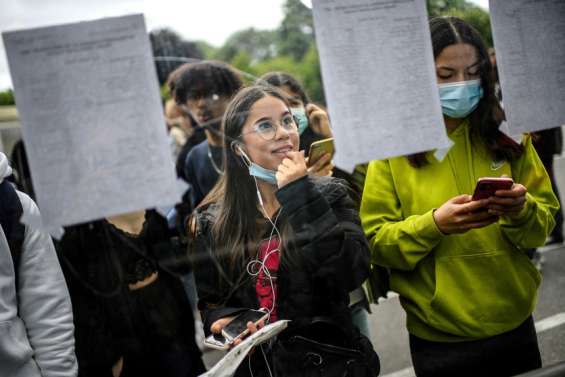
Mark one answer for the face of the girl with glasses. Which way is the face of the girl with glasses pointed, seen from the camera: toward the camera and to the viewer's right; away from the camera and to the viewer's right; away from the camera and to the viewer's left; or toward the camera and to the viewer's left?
toward the camera and to the viewer's right

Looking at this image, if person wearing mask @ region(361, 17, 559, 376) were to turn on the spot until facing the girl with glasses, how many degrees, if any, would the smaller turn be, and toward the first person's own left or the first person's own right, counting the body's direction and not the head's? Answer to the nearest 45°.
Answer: approximately 45° to the first person's own right

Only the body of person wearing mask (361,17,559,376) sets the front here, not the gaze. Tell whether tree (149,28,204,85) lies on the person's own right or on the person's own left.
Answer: on the person's own right

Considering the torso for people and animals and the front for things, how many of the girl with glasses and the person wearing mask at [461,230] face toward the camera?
2

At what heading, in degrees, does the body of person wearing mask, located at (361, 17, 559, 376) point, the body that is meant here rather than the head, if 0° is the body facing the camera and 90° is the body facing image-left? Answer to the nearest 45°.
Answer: approximately 0°

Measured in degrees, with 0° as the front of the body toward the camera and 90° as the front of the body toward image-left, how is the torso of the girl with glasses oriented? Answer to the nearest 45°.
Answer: approximately 0°
